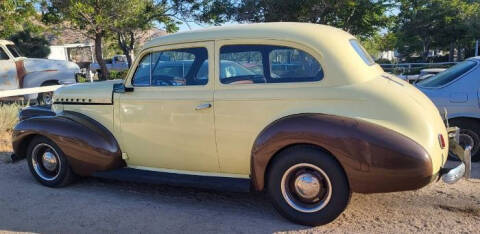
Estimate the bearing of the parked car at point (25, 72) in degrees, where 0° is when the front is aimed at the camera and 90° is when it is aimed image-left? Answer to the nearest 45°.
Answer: approximately 270°

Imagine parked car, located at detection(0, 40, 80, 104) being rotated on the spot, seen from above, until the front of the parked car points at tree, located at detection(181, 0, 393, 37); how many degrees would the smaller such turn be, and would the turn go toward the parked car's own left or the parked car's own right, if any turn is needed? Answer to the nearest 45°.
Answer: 0° — it already faces it

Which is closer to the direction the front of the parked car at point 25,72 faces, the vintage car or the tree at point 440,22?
the tree

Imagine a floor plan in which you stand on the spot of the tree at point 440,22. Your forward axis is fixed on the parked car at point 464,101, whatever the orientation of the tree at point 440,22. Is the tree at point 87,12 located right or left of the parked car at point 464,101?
right

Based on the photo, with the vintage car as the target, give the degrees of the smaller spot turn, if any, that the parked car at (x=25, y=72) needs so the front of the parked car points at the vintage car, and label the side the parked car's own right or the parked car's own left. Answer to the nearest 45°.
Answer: approximately 90° to the parked car's own right

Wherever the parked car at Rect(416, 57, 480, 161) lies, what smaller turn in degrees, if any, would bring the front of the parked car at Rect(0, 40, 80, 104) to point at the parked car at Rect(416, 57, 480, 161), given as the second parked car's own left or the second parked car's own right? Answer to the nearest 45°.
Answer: approximately 45° to the second parked car's own right

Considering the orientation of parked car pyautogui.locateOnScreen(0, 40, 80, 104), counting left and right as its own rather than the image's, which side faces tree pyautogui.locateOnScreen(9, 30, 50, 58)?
left

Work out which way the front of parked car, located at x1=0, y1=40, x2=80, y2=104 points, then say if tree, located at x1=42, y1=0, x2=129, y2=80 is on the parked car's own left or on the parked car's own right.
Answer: on the parked car's own left

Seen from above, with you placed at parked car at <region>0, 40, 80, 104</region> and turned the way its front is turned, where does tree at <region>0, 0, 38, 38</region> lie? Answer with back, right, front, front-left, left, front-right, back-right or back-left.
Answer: left

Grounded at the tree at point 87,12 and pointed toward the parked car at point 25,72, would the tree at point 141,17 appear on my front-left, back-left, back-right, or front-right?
back-left

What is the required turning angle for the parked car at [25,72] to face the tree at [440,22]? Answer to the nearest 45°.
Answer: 0° — it already faces it
